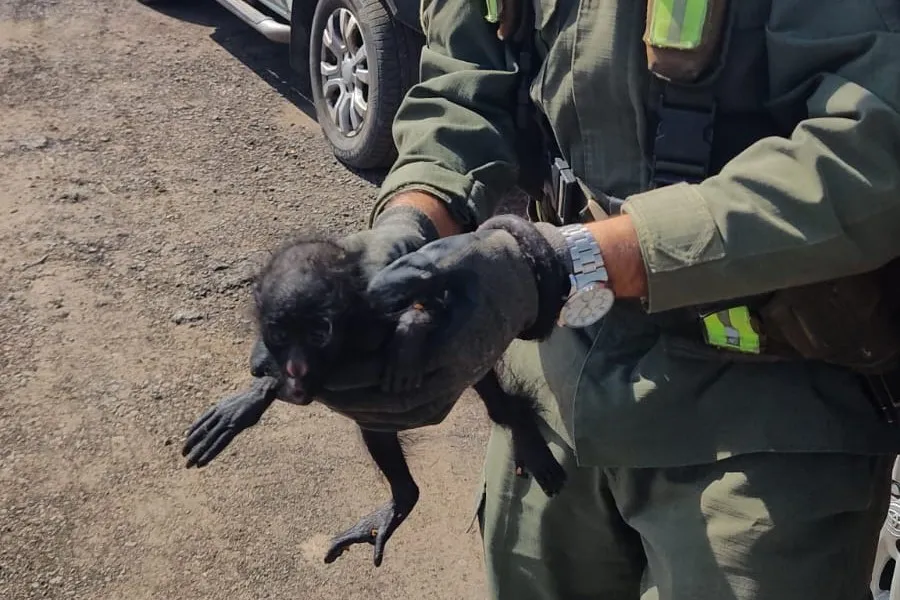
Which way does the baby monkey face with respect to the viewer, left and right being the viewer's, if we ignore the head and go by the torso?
facing the viewer and to the left of the viewer

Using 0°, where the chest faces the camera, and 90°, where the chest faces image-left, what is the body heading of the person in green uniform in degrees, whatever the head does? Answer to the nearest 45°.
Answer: approximately 45°

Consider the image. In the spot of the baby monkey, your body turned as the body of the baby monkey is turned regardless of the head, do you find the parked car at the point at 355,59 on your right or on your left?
on your right
